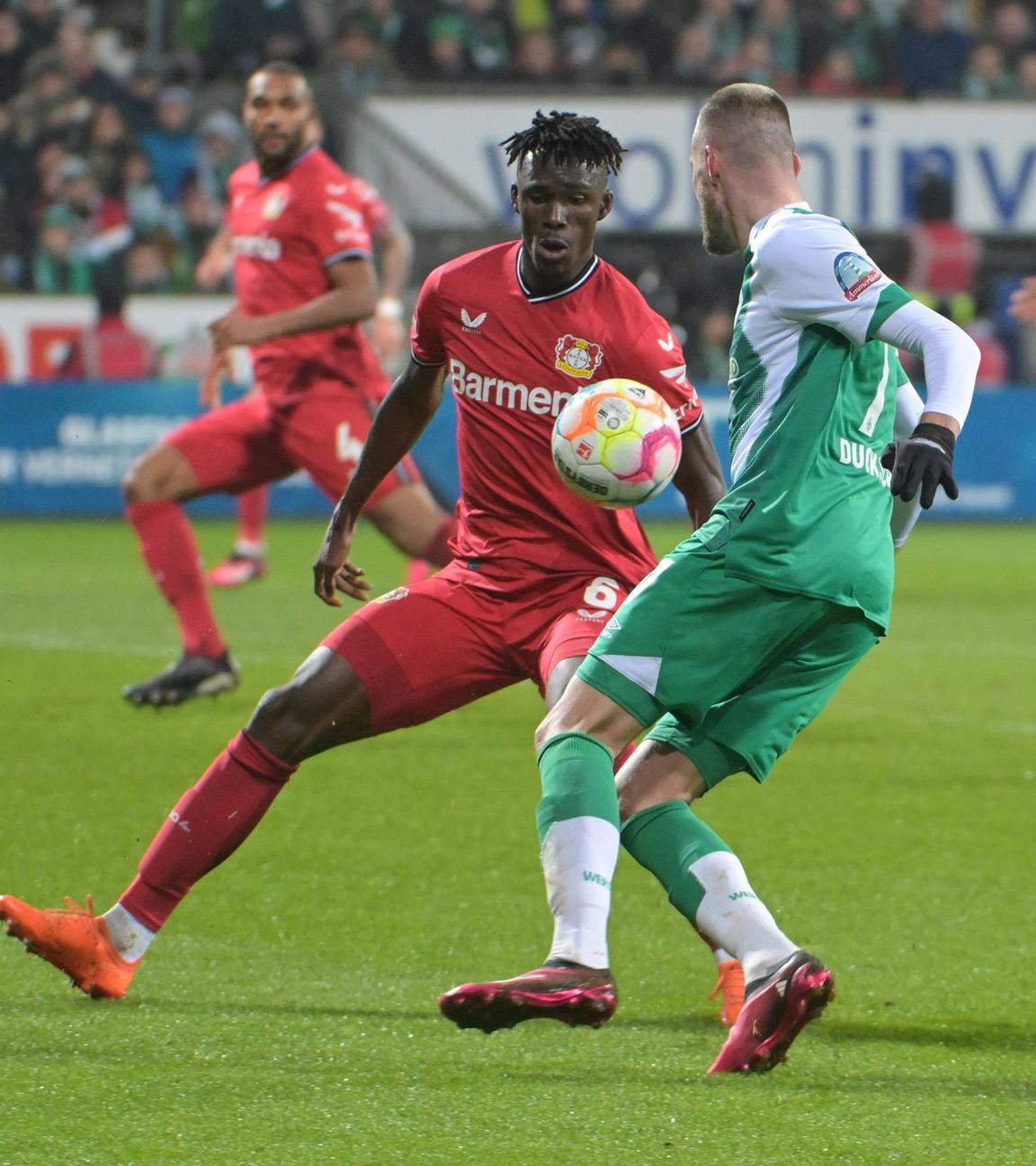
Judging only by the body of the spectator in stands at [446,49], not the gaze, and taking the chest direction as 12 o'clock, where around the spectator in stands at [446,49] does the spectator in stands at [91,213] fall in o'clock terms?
the spectator in stands at [91,213] is roughly at 2 o'clock from the spectator in stands at [446,49].

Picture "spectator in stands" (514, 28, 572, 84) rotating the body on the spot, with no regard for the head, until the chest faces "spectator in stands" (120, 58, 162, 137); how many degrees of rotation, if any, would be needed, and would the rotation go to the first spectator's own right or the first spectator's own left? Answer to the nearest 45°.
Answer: approximately 90° to the first spectator's own right

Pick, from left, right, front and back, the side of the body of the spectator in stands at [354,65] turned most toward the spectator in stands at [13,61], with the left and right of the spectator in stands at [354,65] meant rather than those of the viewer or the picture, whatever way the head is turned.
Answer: right

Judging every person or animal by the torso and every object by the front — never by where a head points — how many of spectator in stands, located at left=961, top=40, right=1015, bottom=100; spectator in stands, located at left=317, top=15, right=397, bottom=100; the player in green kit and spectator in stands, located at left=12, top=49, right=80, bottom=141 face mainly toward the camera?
3

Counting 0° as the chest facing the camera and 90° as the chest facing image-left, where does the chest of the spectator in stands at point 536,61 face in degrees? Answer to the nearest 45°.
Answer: approximately 0°

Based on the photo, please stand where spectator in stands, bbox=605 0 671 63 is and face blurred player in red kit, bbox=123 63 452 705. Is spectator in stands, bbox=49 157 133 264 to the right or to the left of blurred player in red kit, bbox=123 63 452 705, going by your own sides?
right
